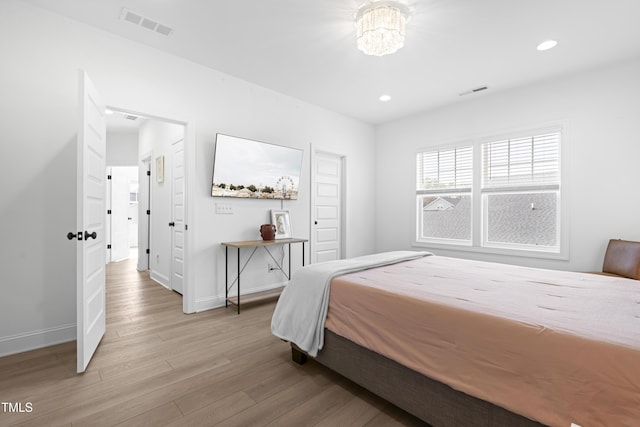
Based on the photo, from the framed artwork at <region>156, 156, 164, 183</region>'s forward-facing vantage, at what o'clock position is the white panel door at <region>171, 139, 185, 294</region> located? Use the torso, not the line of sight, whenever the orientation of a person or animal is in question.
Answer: The white panel door is roughly at 10 o'clock from the framed artwork.

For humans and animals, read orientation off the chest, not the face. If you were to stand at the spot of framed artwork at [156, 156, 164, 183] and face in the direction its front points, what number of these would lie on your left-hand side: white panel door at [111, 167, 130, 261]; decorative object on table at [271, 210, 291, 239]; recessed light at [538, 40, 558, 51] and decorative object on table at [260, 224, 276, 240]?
3

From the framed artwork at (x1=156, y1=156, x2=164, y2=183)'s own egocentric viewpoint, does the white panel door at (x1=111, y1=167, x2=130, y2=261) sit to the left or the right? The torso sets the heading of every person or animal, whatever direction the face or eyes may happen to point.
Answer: on its right

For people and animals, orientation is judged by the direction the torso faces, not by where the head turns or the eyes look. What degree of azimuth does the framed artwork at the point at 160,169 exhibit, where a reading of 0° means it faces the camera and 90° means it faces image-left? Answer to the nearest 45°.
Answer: approximately 45°

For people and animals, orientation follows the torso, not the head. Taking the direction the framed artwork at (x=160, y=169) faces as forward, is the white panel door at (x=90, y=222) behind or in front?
in front

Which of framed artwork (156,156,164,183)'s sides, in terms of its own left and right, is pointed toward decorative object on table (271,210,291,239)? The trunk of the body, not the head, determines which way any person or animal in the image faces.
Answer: left

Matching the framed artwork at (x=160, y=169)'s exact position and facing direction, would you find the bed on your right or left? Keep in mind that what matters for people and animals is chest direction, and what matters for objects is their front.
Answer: on your left

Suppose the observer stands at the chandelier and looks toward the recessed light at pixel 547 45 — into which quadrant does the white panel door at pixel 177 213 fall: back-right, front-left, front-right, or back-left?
back-left

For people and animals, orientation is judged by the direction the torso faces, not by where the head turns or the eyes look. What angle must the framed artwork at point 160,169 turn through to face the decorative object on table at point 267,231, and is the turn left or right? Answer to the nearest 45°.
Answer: approximately 90° to its left

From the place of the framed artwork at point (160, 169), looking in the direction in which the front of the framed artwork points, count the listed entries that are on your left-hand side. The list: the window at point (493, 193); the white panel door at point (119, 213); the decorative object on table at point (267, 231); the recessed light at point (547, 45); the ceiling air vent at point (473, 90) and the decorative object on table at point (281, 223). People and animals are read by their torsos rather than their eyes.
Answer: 5

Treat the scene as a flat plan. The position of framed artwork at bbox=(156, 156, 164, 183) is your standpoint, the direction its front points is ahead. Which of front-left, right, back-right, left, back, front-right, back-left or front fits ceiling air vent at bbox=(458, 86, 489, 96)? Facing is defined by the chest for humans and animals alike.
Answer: left

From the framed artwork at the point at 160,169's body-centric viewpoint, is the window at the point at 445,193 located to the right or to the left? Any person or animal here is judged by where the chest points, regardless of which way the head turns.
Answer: on its left
